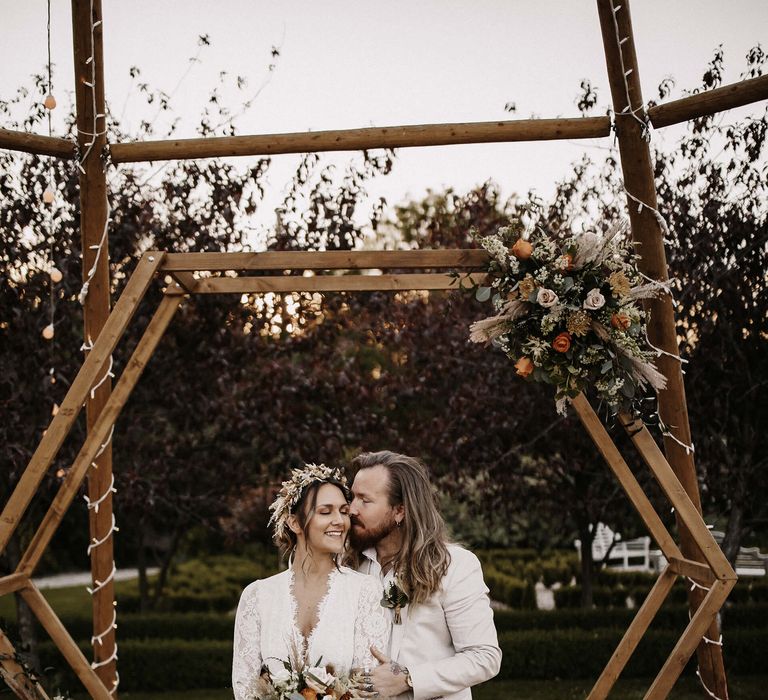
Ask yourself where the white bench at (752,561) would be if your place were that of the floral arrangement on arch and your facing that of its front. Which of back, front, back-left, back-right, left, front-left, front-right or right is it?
back

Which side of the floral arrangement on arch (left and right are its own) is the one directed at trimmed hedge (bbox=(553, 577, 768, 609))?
back

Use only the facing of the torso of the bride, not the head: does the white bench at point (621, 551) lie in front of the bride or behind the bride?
behind

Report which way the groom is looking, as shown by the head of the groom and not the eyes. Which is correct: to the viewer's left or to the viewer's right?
to the viewer's left

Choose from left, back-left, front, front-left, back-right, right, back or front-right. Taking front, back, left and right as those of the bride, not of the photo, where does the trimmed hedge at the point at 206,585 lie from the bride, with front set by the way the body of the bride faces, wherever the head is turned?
back

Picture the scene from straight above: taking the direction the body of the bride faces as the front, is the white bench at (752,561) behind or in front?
behind

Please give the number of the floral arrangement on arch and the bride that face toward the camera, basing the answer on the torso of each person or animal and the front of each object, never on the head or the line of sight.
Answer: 2

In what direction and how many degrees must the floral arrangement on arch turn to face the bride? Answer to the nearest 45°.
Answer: approximately 45° to its right

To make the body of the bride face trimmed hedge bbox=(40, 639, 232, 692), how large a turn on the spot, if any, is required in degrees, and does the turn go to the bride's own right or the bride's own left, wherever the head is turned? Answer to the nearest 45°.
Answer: approximately 180°

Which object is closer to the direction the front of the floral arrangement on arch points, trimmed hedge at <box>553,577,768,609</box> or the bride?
the bride

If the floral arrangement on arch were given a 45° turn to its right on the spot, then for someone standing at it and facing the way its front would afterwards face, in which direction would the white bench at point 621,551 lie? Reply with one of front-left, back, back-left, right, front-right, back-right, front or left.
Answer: back-right

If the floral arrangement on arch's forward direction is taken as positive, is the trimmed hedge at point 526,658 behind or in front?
behind

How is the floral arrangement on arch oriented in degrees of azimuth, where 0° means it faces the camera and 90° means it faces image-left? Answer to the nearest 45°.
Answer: approximately 0°

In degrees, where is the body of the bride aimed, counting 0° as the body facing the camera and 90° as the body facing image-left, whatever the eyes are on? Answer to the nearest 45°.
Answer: approximately 0°

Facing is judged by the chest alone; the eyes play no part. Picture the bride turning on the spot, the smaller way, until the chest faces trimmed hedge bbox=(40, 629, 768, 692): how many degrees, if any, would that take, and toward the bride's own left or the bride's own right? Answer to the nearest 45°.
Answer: approximately 180°
